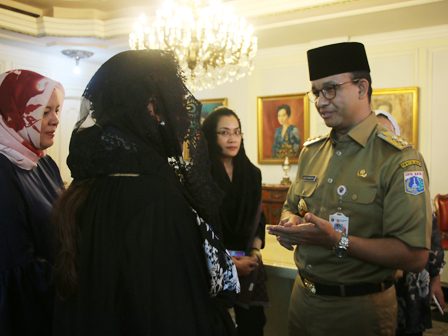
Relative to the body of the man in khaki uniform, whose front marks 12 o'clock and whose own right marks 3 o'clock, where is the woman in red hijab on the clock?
The woman in red hijab is roughly at 1 o'clock from the man in khaki uniform.

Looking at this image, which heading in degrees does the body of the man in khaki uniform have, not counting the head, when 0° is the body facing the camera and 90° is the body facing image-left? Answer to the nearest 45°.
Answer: approximately 45°

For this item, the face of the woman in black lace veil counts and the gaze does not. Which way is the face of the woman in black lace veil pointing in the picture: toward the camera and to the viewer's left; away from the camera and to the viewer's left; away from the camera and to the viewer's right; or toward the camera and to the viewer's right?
away from the camera and to the viewer's right

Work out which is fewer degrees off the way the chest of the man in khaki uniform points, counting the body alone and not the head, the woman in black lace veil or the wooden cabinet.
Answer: the woman in black lace veil

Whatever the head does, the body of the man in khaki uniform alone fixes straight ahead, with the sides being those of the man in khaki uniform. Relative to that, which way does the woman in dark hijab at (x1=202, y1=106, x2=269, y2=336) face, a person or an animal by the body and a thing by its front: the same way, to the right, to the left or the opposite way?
to the left

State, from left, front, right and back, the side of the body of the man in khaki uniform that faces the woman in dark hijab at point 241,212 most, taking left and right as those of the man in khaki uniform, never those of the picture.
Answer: right

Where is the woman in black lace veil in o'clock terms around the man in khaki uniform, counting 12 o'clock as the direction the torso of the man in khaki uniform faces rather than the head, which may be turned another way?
The woman in black lace veil is roughly at 12 o'clock from the man in khaki uniform.

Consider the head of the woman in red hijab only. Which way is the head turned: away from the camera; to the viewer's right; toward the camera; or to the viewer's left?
to the viewer's right

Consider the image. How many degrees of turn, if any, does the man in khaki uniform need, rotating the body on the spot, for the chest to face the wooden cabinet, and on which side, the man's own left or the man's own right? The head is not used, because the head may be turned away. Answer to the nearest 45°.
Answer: approximately 135° to the man's own right
